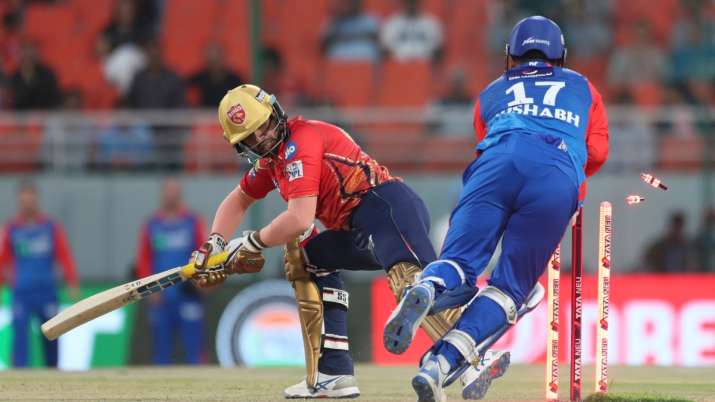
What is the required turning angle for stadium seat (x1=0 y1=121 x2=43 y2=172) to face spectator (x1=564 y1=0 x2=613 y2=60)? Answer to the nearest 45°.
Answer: approximately 90° to its left

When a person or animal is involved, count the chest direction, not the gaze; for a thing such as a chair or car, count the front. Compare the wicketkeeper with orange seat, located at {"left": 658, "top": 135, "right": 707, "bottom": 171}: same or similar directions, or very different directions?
very different directions

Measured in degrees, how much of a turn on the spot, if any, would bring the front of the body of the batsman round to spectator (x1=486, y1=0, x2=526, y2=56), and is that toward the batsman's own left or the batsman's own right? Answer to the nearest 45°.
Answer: approximately 135° to the batsman's own right

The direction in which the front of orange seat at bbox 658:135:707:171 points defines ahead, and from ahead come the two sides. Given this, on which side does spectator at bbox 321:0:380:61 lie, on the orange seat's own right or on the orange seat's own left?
on the orange seat's own right

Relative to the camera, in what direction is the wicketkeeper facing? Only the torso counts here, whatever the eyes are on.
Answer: away from the camera

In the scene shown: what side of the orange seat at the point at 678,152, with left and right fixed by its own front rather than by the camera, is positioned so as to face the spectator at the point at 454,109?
right

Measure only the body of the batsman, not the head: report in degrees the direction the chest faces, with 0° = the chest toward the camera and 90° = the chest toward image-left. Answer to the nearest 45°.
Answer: approximately 45°

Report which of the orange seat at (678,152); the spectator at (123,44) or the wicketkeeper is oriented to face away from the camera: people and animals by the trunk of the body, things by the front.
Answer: the wicketkeeper
